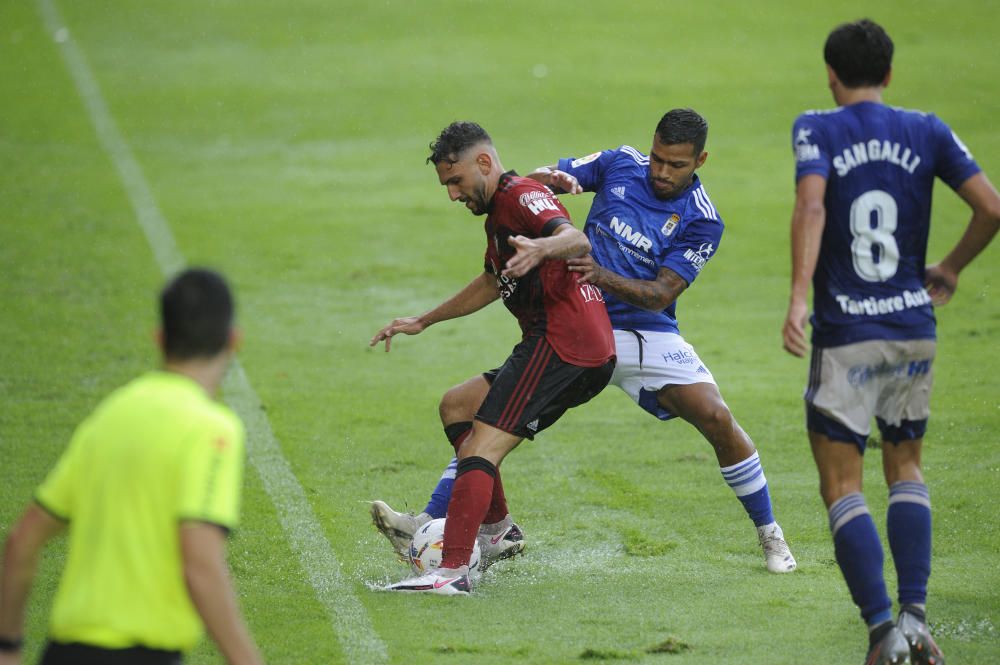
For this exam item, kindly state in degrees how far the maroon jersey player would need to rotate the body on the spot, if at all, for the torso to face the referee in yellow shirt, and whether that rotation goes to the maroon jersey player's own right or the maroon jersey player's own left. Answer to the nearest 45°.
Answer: approximately 90° to the maroon jersey player's own left

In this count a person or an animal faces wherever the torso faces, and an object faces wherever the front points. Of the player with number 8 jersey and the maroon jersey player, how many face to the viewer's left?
1

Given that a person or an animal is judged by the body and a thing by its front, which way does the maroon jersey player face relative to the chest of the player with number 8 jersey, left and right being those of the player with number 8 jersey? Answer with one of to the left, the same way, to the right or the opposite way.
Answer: to the left

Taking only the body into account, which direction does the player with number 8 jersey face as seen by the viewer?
away from the camera

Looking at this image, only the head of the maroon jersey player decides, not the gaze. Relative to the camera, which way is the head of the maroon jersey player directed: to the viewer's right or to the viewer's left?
to the viewer's left

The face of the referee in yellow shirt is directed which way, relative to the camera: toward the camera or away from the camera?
away from the camera

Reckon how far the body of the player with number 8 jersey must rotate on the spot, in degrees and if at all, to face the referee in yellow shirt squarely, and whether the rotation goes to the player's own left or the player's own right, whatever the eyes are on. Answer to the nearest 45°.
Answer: approximately 135° to the player's own left

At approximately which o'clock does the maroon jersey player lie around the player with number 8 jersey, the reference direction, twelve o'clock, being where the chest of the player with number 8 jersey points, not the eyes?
The maroon jersey player is roughly at 10 o'clock from the player with number 8 jersey.

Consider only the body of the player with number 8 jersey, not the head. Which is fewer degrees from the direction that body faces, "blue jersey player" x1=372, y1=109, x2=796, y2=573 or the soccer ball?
the blue jersey player

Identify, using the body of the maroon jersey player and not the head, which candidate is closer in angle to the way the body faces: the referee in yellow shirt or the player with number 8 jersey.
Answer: the referee in yellow shirt

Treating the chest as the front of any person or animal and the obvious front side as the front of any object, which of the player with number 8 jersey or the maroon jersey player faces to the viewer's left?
the maroon jersey player

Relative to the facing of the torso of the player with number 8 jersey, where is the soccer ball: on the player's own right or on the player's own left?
on the player's own left

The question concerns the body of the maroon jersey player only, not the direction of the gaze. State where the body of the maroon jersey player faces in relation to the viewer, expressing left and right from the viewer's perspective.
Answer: facing to the left of the viewer
